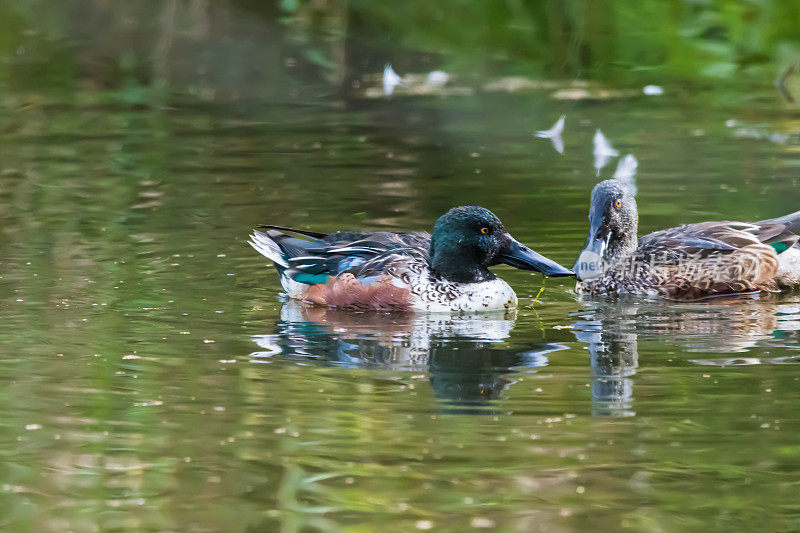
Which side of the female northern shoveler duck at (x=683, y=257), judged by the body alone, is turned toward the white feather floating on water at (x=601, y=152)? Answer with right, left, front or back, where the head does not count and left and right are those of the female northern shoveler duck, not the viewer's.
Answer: right

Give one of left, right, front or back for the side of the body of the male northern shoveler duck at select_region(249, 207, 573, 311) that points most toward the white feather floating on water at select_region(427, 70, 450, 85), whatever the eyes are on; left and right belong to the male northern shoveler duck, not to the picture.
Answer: left

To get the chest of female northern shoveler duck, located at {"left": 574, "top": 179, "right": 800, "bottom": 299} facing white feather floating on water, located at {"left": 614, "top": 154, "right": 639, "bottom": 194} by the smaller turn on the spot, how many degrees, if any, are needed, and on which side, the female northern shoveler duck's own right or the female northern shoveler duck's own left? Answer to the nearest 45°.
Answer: approximately 90° to the female northern shoveler duck's own right

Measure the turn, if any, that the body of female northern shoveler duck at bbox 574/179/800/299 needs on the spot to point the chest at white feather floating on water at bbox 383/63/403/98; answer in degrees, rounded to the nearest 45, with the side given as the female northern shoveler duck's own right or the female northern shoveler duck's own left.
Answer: approximately 45° to the female northern shoveler duck's own right

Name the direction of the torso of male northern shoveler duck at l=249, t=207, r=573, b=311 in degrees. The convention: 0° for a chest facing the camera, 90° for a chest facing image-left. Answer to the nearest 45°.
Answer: approximately 270°

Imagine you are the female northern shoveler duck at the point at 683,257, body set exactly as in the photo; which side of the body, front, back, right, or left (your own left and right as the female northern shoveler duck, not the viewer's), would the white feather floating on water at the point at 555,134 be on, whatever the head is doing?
right

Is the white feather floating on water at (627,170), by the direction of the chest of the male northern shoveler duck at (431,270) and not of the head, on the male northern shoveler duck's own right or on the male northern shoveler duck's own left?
on the male northern shoveler duck's own left

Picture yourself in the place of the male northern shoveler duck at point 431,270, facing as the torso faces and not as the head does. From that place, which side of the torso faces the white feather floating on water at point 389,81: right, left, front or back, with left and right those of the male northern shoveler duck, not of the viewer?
left

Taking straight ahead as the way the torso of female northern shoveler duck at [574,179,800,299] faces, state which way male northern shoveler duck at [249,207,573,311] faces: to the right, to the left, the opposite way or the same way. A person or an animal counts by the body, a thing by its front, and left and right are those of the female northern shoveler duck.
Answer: the opposite way

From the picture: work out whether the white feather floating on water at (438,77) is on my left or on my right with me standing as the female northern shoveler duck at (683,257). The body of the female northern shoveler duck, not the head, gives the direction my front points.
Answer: on my right

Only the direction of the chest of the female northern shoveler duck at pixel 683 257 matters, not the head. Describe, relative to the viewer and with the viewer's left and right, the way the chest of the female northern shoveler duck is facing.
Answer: facing to the left of the viewer

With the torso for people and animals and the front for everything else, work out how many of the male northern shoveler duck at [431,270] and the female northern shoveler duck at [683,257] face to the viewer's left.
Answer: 1

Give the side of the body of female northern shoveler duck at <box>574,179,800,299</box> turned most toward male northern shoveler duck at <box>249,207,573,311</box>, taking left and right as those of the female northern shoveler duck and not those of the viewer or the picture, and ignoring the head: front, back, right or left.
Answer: front
